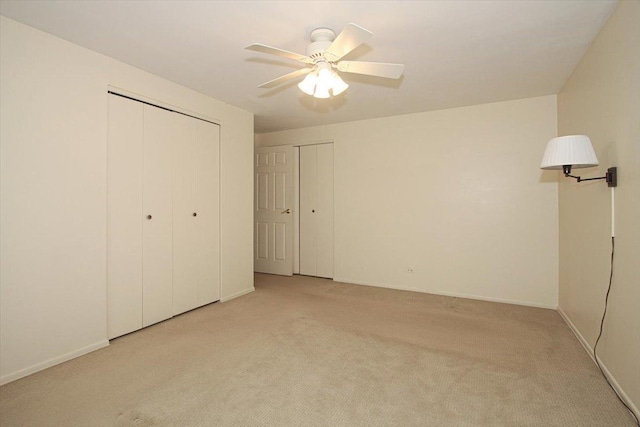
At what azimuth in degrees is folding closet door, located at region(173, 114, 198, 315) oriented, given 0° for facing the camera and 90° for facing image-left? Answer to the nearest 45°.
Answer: approximately 315°

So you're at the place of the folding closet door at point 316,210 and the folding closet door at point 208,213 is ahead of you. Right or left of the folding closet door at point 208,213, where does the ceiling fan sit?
left

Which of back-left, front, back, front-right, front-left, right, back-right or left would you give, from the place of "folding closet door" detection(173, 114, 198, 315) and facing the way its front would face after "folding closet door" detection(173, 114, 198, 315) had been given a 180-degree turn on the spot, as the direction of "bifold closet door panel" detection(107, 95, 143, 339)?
left

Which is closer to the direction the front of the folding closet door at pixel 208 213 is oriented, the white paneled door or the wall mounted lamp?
the wall mounted lamp

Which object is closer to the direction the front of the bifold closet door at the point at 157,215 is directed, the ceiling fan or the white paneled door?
the ceiling fan

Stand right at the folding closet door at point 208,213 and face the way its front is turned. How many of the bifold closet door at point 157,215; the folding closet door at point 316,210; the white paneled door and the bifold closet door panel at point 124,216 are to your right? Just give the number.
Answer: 2

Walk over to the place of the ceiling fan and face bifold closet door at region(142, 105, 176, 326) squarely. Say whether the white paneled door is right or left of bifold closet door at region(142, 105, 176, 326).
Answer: right

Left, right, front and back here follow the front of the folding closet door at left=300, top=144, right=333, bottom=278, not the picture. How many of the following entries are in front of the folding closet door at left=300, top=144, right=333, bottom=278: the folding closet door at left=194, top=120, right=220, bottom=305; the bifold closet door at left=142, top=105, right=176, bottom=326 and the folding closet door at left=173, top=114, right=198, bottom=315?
3

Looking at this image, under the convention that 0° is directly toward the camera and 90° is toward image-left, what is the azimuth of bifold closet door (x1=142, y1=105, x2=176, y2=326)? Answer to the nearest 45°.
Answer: approximately 315°

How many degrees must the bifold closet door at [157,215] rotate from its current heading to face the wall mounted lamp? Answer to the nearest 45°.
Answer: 0° — it already faces it

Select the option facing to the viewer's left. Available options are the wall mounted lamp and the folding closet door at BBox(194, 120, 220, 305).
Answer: the wall mounted lamp

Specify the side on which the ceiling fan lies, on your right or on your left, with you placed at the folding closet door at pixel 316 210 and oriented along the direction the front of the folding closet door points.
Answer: on your left

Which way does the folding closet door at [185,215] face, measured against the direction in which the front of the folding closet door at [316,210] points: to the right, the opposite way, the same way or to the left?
to the left

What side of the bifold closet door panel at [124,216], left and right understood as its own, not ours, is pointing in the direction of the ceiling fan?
front

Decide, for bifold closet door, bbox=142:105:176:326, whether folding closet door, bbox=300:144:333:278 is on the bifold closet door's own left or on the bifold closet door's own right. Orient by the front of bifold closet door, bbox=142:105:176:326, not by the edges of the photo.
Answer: on the bifold closet door's own left

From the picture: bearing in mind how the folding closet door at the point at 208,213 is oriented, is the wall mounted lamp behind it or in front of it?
in front
